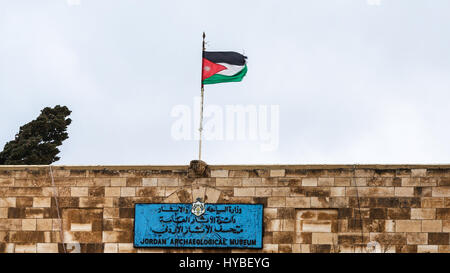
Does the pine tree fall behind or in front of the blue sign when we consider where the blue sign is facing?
behind

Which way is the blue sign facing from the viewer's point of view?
toward the camera
